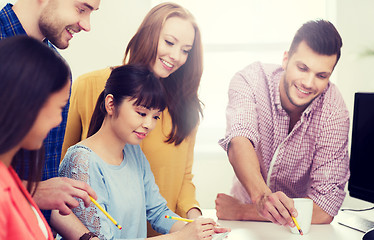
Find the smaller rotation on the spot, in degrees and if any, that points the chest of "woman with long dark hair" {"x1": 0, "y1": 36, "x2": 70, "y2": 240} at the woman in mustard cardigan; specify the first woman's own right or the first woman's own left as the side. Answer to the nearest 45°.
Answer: approximately 45° to the first woman's own left

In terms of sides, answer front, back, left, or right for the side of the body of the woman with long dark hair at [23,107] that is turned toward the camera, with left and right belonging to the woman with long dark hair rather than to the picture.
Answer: right

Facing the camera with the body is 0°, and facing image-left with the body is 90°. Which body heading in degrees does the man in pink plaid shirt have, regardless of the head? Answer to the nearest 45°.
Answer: approximately 0°

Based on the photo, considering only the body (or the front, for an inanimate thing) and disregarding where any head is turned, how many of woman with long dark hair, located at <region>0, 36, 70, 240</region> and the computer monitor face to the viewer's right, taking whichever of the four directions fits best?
1

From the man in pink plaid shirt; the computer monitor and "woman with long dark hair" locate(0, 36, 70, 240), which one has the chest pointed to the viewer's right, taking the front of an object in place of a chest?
the woman with long dark hair
